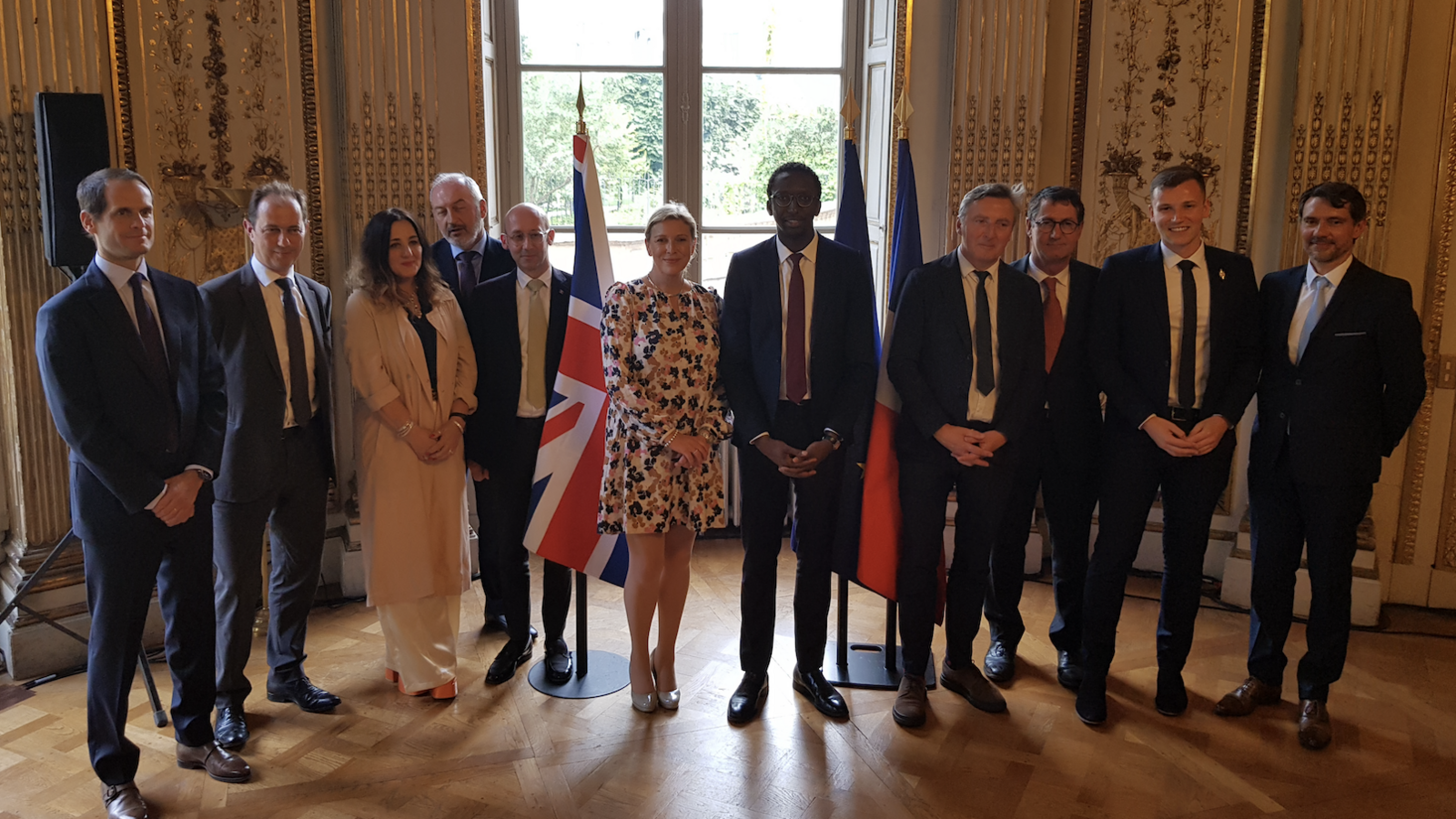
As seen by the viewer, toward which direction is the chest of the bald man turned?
toward the camera

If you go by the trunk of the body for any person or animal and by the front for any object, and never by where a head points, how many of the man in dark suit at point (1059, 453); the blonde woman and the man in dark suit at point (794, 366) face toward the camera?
3

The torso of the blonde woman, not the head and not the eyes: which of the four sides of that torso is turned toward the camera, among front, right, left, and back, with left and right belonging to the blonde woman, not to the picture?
front

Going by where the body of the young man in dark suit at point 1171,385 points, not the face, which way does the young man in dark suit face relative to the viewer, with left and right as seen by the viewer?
facing the viewer

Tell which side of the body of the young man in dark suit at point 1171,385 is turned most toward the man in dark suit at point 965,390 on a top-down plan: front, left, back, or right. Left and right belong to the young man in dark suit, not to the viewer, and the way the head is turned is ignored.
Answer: right

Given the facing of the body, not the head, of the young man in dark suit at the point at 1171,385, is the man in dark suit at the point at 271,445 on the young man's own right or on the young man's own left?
on the young man's own right

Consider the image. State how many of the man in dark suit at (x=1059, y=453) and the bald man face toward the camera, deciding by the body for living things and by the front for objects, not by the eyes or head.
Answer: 2

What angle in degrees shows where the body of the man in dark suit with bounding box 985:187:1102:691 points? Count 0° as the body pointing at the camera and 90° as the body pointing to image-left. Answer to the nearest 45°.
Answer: approximately 0°

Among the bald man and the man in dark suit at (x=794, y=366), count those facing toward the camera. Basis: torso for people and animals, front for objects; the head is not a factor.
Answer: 2

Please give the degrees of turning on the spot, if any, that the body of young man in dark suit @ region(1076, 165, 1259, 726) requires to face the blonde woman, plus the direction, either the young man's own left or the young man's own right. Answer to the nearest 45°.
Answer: approximately 45° to the young man's own right

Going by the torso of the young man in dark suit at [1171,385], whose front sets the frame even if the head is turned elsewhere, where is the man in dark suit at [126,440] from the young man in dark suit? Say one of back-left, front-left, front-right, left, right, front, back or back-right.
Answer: front-right
